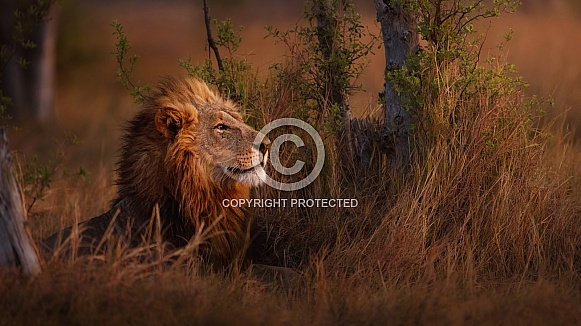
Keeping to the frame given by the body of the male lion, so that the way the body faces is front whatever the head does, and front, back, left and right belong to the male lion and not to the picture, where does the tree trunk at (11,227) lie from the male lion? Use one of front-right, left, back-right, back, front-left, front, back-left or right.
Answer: back-right

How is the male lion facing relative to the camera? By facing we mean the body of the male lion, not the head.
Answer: to the viewer's right

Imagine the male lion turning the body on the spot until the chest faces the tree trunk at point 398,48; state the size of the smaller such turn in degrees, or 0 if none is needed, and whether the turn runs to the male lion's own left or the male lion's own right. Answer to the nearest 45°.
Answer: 0° — it already faces it
